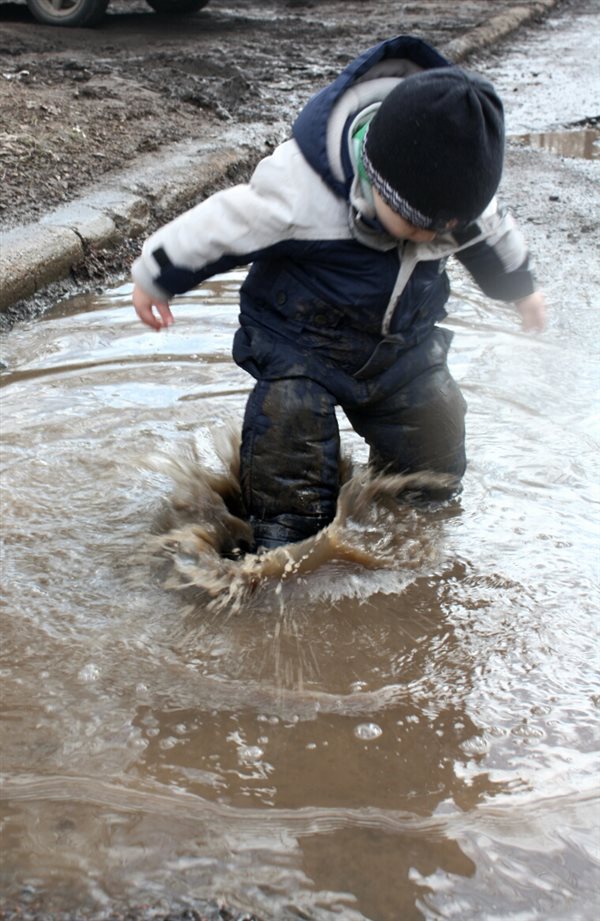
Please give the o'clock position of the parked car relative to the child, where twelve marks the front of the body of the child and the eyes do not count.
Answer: The parked car is roughly at 7 o'clock from the child.

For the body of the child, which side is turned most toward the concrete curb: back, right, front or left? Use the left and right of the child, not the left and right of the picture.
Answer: back

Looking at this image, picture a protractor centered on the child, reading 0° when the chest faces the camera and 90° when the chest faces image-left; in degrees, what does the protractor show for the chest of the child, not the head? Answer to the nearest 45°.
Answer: approximately 315°

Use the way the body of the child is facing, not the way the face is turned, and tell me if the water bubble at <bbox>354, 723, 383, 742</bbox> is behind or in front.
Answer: in front
